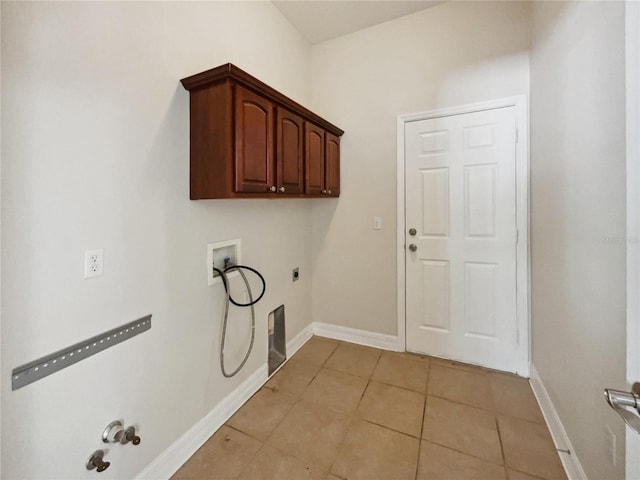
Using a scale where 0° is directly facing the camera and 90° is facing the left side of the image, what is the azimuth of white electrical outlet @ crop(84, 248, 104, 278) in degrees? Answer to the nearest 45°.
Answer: approximately 315°

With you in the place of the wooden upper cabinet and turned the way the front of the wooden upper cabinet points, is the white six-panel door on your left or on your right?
on your left

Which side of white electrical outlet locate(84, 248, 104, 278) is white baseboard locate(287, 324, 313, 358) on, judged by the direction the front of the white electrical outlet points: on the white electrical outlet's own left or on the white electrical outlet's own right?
on the white electrical outlet's own left

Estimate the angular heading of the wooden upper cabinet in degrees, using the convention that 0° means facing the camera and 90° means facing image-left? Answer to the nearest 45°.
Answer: approximately 315°

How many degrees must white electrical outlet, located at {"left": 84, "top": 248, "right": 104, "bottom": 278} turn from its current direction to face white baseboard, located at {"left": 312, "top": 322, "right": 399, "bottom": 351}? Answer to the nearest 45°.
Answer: approximately 45° to its left
